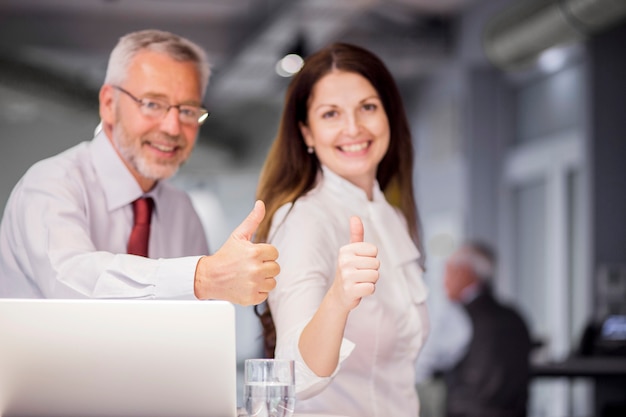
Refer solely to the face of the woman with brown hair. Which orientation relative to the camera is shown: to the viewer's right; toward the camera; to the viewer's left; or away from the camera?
toward the camera

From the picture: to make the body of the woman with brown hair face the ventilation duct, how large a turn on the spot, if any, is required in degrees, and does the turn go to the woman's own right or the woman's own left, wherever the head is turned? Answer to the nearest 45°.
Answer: approximately 135° to the woman's own left

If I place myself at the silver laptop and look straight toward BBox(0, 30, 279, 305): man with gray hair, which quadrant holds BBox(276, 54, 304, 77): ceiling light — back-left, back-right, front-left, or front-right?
front-right

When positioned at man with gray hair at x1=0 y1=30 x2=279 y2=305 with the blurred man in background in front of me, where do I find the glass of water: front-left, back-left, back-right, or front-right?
back-right

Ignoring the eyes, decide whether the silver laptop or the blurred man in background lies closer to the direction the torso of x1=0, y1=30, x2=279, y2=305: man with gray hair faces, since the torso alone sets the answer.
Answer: the silver laptop

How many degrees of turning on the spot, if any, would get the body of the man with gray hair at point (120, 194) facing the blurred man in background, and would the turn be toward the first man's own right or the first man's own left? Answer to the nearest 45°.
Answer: approximately 90° to the first man's own left

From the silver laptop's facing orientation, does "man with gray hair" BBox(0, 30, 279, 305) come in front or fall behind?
in front

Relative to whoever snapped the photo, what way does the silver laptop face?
facing away from the viewer

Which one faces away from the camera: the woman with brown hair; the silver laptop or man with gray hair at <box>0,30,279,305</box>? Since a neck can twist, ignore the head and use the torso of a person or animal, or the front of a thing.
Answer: the silver laptop

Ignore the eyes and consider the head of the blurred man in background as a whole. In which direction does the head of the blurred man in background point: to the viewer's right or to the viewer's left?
to the viewer's left

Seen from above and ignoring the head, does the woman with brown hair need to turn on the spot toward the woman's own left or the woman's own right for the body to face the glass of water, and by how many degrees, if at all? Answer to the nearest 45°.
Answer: approximately 45° to the woman's own right

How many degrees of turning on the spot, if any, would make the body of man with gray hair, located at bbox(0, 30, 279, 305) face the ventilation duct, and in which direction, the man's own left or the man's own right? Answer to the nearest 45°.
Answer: approximately 90° to the man's own left

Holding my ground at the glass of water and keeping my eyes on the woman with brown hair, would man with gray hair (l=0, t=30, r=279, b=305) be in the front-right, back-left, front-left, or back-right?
front-left

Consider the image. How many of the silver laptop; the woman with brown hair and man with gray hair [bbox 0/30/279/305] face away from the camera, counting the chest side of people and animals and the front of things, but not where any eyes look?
1
